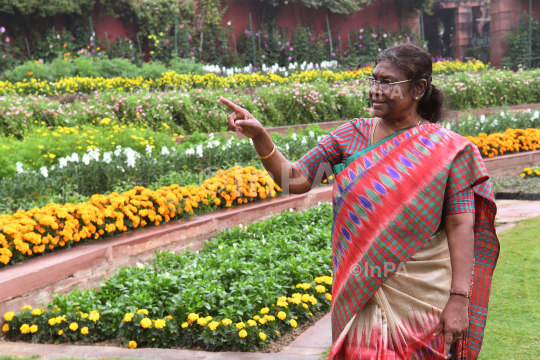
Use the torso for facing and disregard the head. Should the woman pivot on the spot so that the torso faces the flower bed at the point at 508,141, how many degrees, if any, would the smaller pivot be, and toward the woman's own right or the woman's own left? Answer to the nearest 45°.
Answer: approximately 135° to the woman's own right

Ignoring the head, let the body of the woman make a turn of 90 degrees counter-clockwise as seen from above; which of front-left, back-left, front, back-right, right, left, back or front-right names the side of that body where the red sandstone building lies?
back-left

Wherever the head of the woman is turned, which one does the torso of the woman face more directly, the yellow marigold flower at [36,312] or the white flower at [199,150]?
the yellow marigold flower

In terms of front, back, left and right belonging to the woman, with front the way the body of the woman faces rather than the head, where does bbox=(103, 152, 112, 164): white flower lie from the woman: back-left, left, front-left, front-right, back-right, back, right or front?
right

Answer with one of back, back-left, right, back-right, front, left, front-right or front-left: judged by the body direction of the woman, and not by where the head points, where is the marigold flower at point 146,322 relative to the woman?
right

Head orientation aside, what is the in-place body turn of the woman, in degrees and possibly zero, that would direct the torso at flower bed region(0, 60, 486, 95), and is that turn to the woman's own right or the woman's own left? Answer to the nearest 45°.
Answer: approximately 90° to the woman's own right

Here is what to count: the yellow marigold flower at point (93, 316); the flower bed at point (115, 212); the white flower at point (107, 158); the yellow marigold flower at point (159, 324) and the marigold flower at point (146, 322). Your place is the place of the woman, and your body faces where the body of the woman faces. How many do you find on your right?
5

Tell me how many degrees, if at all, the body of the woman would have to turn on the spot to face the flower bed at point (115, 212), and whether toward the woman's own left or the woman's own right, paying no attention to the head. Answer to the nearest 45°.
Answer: approximately 90° to the woman's own right

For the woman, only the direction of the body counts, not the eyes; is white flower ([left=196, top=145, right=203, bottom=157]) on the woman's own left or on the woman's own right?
on the woman's own right

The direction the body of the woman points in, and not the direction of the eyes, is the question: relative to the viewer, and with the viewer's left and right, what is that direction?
facing the viewer and to the left of the viewer

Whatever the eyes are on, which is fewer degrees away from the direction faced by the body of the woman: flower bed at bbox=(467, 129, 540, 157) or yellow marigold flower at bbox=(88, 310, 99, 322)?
the yellow marigold flower

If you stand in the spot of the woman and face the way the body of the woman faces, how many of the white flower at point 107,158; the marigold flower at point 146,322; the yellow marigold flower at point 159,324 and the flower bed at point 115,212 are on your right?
4

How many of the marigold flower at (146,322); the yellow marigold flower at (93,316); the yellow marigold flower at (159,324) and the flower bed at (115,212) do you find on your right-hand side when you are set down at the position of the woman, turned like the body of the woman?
4
